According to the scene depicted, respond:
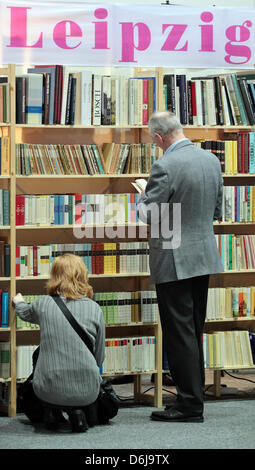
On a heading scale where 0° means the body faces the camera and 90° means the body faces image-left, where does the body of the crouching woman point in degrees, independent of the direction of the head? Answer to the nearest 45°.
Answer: approximately 180°

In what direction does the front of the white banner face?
toward the camera

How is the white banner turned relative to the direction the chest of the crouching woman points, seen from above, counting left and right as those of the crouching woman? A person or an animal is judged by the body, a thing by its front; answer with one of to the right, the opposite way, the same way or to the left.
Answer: the opposite way

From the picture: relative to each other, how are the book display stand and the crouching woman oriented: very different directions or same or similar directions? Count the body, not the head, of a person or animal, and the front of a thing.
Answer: very different directions

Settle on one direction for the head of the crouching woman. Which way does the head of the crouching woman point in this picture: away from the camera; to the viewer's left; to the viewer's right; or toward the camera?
away from the camera

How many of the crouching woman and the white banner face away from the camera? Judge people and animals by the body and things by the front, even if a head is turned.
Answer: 1

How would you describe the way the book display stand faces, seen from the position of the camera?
facing the viewer

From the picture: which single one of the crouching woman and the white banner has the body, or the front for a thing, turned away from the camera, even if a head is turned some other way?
the crouching woman
